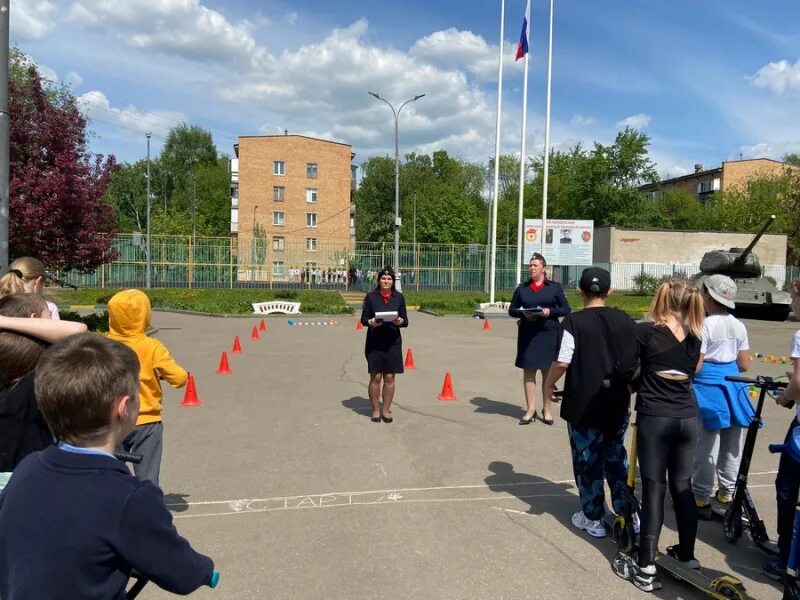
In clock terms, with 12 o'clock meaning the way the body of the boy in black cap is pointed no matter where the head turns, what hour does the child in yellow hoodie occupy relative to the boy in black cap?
The child in yellow hoodie is roughly at 10 o'clock from the boy in black cap.

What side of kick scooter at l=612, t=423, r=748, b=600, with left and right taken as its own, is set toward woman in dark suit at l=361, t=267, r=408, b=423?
front

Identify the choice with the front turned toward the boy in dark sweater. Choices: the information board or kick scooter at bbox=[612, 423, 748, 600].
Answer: the information board

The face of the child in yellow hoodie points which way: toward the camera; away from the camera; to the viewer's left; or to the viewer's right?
away from the camera

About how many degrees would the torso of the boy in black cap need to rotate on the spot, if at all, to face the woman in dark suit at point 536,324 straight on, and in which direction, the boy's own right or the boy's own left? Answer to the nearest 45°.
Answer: approximately 45° to the boy's own right

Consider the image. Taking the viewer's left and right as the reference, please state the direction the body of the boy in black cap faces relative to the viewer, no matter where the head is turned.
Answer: facing away from the viewer and to the left of the viewer

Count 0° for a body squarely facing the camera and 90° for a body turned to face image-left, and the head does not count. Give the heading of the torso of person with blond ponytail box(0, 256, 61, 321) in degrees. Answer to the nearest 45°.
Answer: approximately 225°

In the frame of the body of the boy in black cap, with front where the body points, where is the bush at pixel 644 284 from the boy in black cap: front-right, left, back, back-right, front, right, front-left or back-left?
front-right

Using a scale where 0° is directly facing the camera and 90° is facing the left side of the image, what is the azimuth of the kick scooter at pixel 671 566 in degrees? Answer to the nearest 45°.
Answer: approximately 135°

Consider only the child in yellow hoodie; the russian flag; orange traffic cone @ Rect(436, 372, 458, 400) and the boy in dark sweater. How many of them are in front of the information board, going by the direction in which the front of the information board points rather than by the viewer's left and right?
4

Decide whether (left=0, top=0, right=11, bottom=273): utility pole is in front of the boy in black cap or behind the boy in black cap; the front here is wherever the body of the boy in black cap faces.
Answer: in front

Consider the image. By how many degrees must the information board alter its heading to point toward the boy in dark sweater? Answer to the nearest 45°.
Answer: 0° — it already faces them

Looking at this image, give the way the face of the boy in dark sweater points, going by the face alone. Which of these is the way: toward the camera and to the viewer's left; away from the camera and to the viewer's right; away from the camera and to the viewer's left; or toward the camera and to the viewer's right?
away from the camera and to the viewer's right

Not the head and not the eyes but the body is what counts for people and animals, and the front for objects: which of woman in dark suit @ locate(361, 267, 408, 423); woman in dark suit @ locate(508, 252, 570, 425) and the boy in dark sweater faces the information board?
the boy in dark sweater

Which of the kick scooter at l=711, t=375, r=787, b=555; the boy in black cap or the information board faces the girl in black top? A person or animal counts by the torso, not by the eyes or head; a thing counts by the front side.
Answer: the information board

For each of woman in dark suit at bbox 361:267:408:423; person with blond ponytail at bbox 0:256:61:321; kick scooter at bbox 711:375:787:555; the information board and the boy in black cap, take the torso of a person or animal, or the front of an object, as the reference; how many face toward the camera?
2

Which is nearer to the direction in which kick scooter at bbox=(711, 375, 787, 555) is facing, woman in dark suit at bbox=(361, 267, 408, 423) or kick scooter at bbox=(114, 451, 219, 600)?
the woman in dark suit
